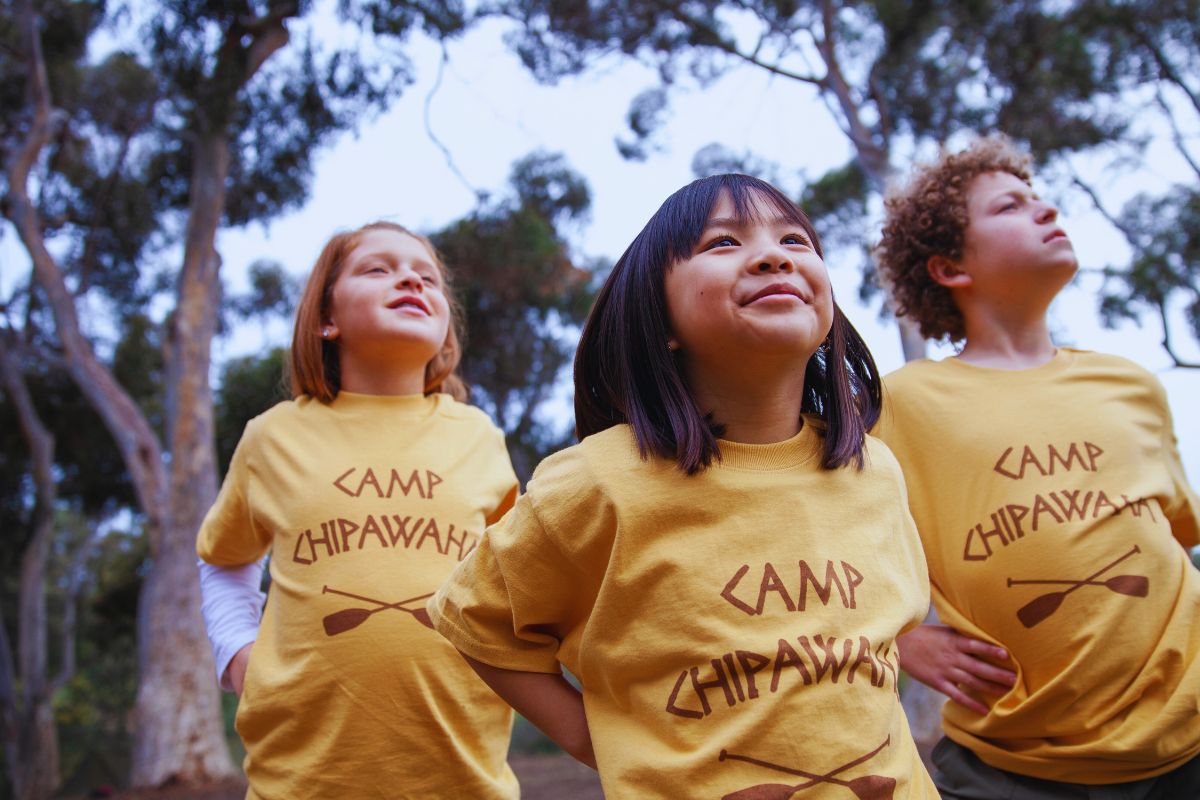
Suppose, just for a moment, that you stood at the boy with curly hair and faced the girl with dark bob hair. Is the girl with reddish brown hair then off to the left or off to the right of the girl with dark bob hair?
right

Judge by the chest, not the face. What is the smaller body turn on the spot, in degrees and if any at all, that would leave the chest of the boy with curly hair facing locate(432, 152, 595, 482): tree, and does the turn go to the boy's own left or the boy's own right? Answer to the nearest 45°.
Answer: approximately 180°

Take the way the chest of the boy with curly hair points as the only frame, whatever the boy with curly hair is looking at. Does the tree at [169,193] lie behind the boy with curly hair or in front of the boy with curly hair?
behind

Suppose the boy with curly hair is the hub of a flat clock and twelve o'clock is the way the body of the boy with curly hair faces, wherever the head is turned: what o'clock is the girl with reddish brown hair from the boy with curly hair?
The girl with reddish brown hair is roughly at 4 o'clock from the boy with curly hair.

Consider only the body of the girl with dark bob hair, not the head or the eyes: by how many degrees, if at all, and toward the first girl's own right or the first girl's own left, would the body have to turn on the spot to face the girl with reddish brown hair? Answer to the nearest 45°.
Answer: approximately 180°

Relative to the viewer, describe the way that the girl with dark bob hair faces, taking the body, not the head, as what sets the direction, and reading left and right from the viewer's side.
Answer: facing the viewer and to the right of the viewer

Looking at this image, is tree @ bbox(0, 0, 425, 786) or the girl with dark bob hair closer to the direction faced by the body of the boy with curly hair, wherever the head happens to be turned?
the girl with dark bob hair

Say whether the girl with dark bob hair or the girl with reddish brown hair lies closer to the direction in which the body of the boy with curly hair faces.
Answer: the girl with dark bob hair

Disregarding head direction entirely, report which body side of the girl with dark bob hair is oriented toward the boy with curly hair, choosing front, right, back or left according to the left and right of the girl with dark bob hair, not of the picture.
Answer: left
